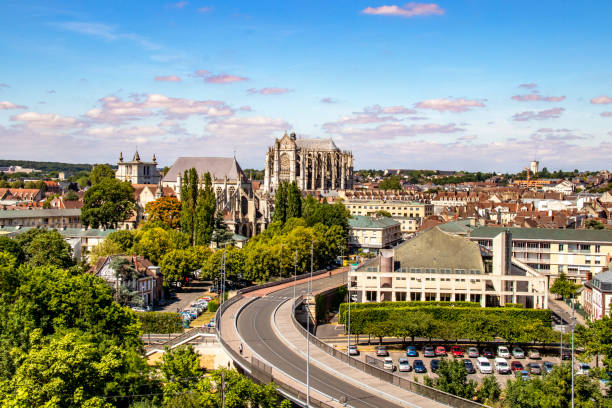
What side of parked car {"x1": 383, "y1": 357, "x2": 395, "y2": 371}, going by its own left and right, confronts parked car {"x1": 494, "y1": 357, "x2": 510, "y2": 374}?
left

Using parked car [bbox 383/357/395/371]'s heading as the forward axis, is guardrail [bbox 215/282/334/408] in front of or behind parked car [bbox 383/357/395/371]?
in front

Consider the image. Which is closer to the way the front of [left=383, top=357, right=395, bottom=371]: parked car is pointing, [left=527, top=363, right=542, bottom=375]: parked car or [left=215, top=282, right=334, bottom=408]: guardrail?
the guardrail

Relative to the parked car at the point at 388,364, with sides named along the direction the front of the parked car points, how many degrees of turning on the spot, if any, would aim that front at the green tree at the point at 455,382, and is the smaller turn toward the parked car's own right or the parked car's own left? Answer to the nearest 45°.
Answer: approximately 45° to the parked car's own left

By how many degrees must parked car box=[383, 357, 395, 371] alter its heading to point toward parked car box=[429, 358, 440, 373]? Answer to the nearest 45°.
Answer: approximately 90° to its left

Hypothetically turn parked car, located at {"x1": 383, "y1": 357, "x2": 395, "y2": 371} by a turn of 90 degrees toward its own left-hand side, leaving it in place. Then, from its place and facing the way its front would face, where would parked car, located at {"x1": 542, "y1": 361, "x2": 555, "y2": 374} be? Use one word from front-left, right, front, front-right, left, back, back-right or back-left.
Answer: front

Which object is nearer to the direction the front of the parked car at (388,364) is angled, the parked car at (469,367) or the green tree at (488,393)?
the green tree

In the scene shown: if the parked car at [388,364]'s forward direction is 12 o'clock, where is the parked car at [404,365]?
the parked car at [404,365] is roughly at 9 o'clock from the parked car at [388,364].

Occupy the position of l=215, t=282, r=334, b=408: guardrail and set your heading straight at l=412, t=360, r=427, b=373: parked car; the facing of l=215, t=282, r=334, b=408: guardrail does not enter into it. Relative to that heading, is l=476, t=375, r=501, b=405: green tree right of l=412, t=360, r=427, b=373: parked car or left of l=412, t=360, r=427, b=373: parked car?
right

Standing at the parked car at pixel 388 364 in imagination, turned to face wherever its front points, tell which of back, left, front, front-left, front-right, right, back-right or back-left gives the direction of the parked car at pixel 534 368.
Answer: left

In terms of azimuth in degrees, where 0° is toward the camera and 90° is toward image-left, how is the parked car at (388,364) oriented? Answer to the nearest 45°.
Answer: approximately 0°

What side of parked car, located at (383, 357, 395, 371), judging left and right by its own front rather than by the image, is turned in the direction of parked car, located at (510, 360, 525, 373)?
left

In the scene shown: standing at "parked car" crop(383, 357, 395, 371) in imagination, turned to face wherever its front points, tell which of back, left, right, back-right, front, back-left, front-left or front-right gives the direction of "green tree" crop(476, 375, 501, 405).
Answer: front-left

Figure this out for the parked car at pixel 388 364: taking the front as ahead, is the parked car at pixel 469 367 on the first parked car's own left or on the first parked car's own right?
on the first parked car's own left

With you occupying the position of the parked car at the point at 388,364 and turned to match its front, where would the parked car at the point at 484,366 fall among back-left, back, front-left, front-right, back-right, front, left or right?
left

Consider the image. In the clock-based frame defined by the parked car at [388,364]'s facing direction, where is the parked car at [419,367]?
the parked car at [419,367] is roughly at 9 o'clock from the parked car at [388,364].
